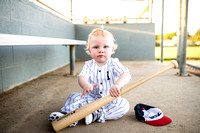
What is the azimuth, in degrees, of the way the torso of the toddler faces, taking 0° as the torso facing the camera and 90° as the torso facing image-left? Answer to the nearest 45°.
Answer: approximately 0°
